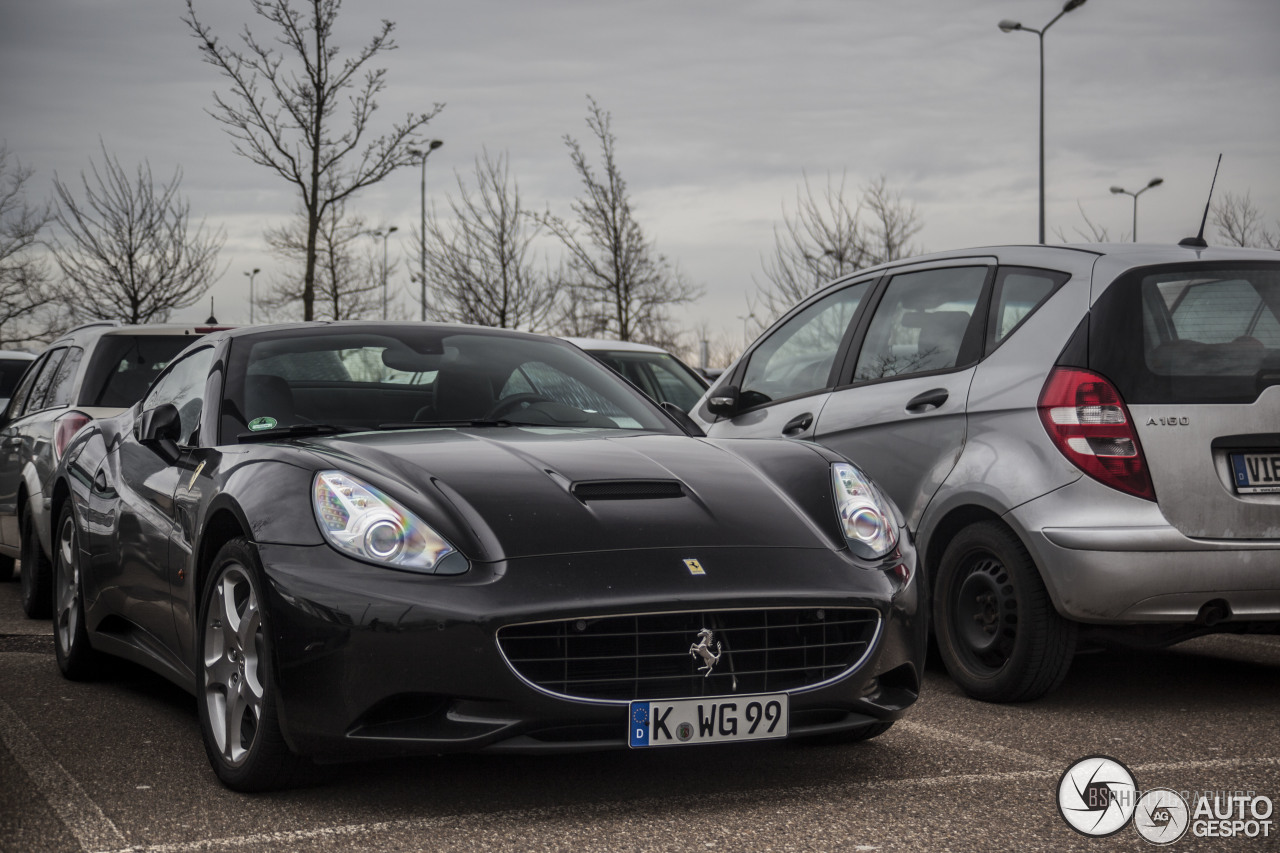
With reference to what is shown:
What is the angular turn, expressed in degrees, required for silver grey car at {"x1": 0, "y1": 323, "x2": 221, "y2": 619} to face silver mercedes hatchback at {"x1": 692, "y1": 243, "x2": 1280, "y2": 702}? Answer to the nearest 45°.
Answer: approximately 180°

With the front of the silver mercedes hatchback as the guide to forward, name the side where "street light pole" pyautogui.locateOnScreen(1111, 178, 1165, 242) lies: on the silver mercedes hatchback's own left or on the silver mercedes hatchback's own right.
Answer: on the silver mercedes hatchback's own right

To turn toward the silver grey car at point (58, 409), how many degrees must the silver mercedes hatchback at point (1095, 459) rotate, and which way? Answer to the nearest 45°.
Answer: approximately 45° to its left

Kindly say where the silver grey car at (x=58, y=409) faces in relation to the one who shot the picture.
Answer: facing away from the viewer and to the left of the viewer

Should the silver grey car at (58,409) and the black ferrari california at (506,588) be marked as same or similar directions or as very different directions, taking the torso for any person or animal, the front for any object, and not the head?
very different directions

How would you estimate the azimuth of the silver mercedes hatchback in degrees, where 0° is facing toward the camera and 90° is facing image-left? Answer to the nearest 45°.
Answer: approximately 135°

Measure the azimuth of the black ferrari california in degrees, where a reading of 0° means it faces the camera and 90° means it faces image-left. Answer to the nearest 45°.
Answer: approximately 315°
